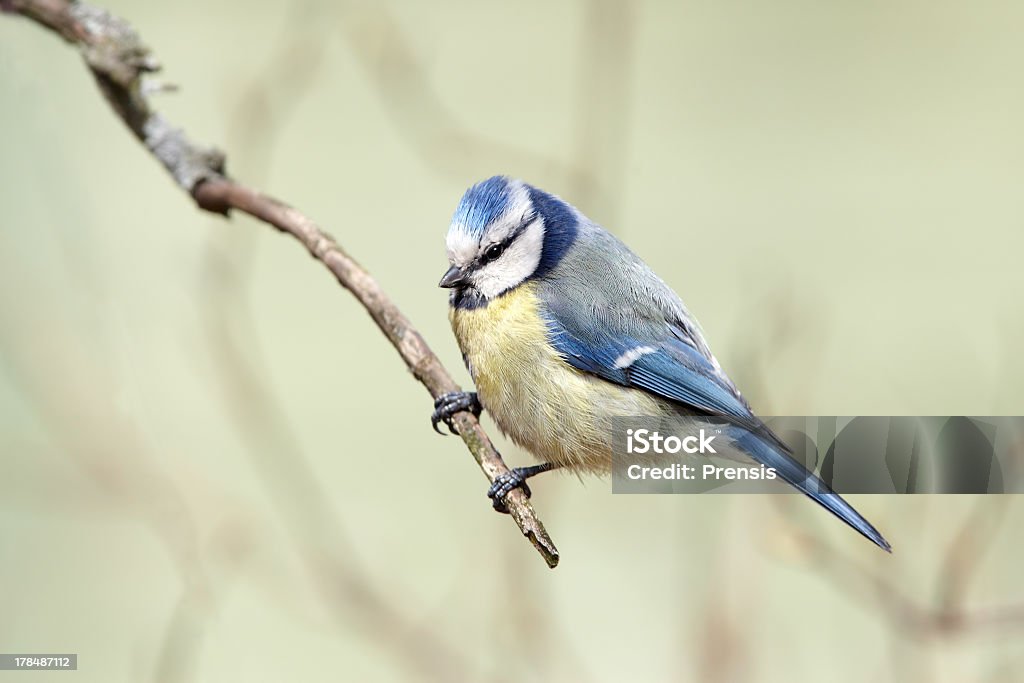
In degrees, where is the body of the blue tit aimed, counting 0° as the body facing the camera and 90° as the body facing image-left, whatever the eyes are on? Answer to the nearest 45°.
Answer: approximately 90°
